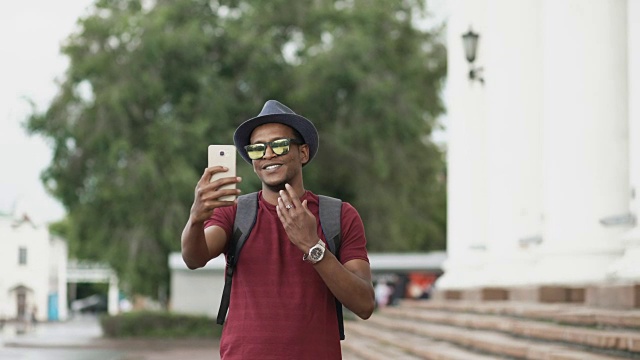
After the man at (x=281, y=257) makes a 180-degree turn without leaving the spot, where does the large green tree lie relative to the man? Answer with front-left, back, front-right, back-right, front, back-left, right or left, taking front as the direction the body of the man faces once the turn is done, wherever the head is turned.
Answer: front

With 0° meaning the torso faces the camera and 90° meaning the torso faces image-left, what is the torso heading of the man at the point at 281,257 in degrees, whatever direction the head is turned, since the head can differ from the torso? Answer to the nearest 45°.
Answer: approximately 0°

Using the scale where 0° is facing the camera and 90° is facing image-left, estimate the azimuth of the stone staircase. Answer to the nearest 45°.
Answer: approximately 45°

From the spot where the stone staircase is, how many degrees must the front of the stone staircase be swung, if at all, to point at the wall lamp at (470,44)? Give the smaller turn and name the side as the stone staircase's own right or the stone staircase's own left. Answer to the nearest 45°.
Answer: approximately 135° to the stone staircase's own right

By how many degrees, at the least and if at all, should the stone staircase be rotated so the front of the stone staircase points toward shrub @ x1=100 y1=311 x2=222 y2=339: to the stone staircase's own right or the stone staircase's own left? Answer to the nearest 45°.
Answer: approximately 90° to the stone staircase's own right

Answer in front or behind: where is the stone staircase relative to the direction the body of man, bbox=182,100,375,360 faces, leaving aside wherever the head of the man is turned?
behind
